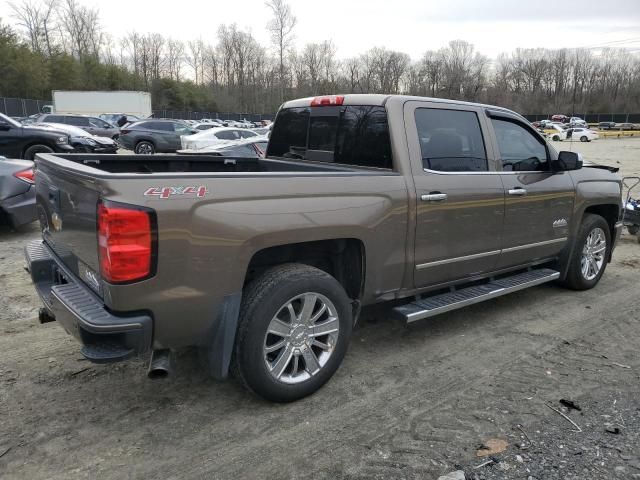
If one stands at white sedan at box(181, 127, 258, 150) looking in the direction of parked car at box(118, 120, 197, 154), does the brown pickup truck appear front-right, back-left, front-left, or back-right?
back-left

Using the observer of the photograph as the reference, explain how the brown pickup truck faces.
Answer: facing away from the viewer and to the right of the viewer

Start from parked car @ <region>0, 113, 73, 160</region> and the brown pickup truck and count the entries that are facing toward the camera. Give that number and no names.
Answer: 0

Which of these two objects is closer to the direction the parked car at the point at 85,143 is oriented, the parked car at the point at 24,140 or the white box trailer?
the parked car

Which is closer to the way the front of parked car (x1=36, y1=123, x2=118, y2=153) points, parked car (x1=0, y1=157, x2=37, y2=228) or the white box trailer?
the parked car
